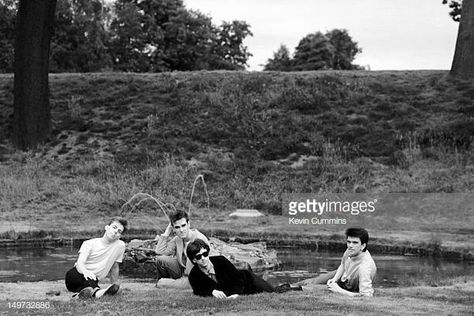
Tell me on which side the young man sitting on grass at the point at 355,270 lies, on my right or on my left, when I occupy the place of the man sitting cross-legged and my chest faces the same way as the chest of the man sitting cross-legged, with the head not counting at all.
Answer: on my left

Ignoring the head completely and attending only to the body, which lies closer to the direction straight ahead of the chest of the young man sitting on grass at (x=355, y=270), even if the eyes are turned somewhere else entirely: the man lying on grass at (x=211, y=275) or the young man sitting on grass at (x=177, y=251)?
the man lying on grass

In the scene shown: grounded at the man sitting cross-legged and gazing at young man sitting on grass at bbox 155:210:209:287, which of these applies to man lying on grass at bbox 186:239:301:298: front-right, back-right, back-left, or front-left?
front-right

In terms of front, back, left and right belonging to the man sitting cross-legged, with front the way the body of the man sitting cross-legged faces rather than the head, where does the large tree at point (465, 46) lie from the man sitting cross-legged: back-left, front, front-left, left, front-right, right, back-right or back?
back-left

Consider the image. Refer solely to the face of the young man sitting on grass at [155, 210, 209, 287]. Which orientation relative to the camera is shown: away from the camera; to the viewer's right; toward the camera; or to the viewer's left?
toward the camera

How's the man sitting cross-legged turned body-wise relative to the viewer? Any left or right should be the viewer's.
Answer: facing the viewer

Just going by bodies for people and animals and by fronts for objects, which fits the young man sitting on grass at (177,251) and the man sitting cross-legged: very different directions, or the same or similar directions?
same or similar directions

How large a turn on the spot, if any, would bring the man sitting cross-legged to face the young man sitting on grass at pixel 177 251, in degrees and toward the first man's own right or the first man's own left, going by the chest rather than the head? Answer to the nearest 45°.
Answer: approximately 135° to the first man's own left

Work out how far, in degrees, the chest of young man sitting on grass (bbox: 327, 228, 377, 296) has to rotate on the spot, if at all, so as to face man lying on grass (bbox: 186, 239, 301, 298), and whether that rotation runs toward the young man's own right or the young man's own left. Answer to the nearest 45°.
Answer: approximately 45° to the young man's own right

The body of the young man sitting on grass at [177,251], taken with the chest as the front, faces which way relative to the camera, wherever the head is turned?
toward the camera

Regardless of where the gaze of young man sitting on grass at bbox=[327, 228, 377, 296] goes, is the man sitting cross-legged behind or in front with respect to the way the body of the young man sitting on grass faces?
in front

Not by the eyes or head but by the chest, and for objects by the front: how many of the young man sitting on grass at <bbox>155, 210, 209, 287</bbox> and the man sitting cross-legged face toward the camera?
2

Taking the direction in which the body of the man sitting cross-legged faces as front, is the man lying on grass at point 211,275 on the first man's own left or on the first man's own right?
on the first man's own left

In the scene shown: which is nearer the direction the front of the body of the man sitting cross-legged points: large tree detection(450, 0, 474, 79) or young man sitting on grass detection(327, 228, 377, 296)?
the young man sitting on grass

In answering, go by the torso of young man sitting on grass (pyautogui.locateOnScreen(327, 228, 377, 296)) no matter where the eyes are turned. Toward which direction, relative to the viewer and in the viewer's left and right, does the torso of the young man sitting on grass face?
facing the viewer and to the left of the viewer

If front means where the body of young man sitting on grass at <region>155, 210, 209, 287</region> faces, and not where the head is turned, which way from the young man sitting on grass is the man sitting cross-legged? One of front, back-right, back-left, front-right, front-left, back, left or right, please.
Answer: front-right
